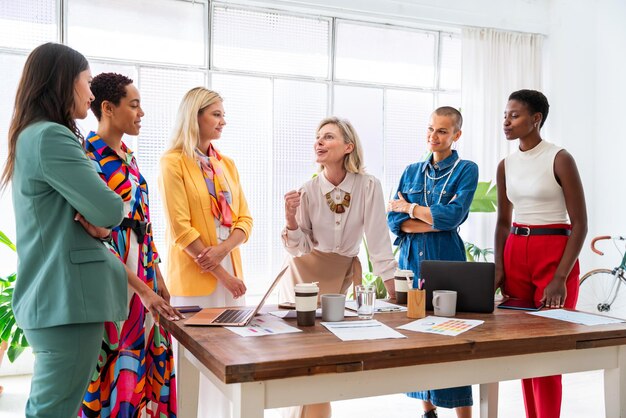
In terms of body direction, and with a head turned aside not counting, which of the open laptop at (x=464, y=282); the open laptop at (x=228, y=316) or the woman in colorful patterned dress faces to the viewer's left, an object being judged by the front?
the open laptop at (x=228, y=316)

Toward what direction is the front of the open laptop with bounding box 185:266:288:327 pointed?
to the viewer's left

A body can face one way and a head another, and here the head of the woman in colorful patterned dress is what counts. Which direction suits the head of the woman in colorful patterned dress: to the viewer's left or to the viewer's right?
to the viewer's right

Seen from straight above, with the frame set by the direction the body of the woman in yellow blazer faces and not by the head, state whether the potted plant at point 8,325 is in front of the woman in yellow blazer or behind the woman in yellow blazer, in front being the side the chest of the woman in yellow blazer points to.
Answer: behind

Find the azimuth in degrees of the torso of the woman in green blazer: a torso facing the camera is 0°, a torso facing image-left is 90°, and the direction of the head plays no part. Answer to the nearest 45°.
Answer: approximately 270°

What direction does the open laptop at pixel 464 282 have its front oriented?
away from the camera

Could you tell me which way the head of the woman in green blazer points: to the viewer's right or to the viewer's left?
to the viewer's right

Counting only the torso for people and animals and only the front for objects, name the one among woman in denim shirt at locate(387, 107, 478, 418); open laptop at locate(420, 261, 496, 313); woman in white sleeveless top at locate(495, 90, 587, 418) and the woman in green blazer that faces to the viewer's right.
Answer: the woman in green blazer

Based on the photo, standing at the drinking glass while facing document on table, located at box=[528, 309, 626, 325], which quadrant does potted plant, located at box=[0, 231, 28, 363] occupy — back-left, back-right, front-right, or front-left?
back-left

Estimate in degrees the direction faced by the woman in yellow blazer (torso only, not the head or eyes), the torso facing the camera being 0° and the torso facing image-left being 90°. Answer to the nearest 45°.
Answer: approximately 315°

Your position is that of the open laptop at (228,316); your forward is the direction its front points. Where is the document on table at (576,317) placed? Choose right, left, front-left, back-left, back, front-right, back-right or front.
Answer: back

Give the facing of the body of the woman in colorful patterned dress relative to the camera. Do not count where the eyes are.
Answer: to the viewer's right
